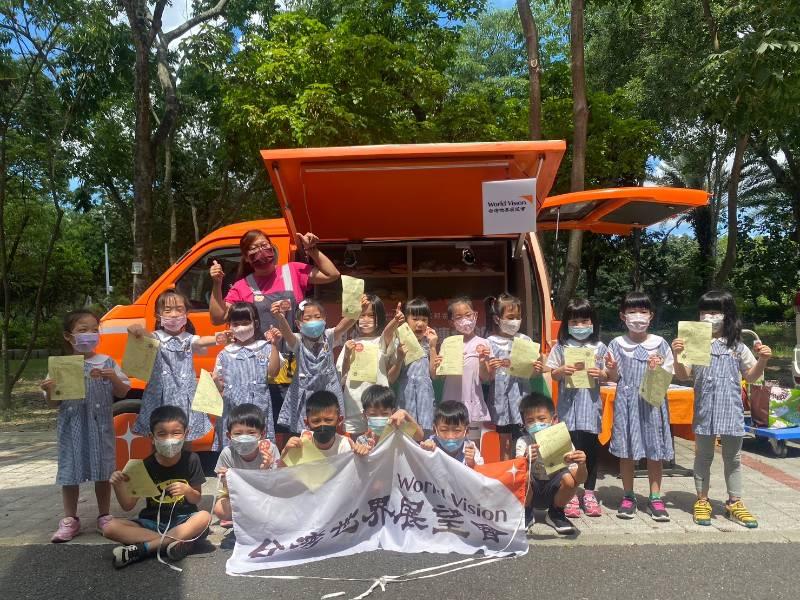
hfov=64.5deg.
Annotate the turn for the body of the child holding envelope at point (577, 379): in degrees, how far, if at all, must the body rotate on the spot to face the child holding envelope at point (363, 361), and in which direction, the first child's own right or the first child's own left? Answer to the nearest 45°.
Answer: approximately 90° to the first child's own right

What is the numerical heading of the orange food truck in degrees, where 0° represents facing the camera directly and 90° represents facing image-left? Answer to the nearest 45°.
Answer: approximately 90°

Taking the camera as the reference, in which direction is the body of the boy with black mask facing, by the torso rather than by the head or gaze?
toward the camera

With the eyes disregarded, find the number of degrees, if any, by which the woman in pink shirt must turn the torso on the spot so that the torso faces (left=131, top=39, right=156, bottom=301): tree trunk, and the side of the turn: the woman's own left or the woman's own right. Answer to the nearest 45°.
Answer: approximately 180°

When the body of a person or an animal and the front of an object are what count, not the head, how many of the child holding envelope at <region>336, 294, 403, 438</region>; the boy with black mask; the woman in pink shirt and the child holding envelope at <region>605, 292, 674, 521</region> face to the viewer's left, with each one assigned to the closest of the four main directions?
0

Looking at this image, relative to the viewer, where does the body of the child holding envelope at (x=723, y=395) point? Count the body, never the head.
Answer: toward the camera

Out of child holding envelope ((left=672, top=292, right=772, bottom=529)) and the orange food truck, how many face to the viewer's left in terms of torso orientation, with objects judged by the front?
1

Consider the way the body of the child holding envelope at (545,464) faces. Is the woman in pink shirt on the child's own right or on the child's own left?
on the child's own right

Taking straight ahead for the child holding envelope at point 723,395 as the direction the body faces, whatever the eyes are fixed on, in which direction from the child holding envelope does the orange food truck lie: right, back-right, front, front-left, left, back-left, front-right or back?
right

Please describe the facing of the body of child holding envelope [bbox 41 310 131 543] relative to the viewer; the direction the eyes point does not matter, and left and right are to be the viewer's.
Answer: facing the viewer

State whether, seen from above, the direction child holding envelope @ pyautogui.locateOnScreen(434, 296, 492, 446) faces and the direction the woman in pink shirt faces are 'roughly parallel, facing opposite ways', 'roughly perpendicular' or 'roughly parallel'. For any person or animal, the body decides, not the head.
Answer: roughly parallel
